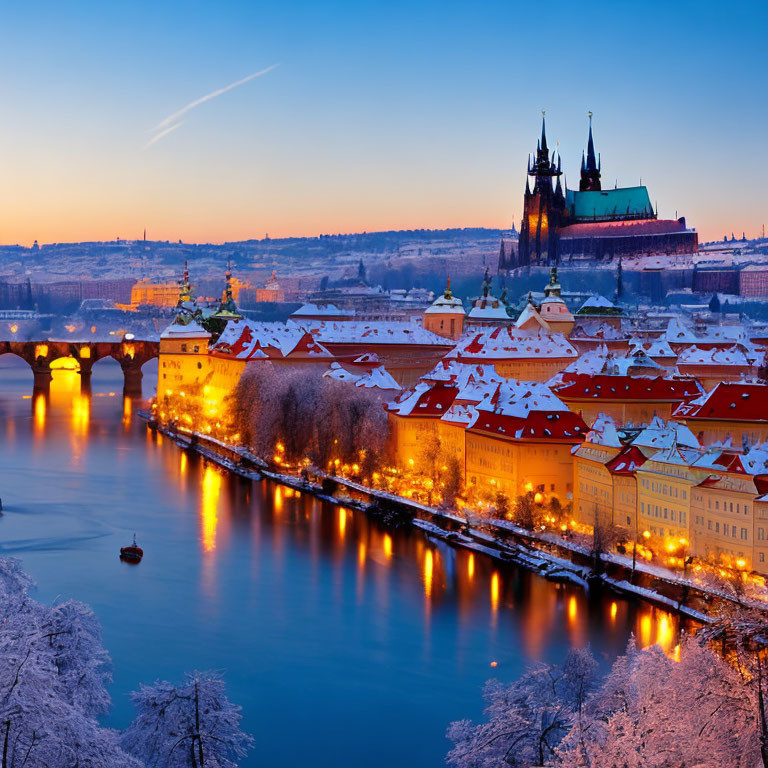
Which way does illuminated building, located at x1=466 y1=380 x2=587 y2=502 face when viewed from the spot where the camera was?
facing the viewer and to the left of the viewer

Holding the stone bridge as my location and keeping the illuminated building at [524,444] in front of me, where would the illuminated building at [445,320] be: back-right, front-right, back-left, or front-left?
front-left

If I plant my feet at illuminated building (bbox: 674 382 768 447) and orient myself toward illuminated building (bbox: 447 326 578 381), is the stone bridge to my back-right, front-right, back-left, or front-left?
front-left

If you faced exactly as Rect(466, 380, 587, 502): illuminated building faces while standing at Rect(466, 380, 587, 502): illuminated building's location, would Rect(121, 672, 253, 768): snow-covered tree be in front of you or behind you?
in front

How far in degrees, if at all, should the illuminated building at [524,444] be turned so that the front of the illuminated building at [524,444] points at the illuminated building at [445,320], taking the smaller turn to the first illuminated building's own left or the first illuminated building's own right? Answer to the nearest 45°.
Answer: approximately 135° to the first illuminated building's own right

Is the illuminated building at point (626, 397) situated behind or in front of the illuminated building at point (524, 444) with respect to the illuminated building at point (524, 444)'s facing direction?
behind

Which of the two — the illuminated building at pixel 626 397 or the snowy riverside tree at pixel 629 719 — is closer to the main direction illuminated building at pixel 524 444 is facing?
the snowy riverside tree

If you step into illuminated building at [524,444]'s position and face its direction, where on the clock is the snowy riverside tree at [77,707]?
The snowy riverside tree is roughly at 11 o'clock from the illuminated building.

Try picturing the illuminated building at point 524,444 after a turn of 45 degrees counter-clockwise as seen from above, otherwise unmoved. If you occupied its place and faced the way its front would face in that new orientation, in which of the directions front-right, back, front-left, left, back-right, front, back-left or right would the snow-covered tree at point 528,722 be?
front

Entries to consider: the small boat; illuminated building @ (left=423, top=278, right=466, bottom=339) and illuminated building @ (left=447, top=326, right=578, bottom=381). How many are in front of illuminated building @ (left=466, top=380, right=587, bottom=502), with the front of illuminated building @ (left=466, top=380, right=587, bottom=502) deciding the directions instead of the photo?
1

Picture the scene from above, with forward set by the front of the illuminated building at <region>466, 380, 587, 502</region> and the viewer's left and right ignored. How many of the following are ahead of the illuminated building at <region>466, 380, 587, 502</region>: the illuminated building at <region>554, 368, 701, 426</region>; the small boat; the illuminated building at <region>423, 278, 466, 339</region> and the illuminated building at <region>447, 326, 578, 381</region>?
1

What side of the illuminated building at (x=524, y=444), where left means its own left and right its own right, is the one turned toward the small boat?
front

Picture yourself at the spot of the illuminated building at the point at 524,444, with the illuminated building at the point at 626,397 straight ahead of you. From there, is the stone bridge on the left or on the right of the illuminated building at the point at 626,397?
left

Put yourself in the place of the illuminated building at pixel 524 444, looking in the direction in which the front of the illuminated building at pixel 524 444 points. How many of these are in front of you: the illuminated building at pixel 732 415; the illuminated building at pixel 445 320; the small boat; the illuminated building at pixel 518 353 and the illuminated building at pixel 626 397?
1

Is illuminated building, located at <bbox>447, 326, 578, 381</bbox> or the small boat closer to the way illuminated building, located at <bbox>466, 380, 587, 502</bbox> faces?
the small boat

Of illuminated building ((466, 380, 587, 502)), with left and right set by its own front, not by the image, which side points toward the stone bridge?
right
